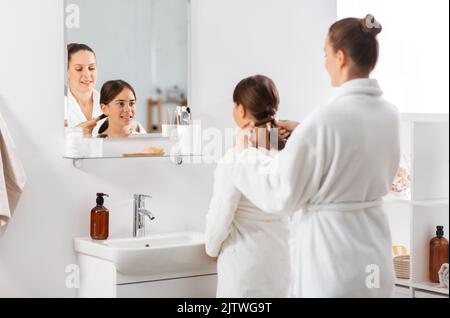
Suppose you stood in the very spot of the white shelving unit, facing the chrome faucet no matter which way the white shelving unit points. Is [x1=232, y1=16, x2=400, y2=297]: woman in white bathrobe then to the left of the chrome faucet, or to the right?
left

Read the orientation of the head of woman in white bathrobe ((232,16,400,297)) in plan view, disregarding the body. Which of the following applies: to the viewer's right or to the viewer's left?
to the viewer's left

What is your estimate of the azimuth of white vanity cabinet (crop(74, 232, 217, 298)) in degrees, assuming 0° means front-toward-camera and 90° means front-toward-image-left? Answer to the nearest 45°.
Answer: approximately 315°

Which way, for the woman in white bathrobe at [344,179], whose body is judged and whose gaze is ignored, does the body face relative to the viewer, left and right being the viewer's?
facing away from the viewer and to the left of the viewer

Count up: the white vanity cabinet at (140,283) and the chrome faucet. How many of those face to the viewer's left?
0

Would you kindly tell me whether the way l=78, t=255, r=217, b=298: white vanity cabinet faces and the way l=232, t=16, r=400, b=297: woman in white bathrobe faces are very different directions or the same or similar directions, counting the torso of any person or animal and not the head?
very different directions

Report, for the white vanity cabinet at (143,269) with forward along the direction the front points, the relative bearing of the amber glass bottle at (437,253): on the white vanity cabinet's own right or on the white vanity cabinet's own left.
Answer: on the white vanity cabinet's own left

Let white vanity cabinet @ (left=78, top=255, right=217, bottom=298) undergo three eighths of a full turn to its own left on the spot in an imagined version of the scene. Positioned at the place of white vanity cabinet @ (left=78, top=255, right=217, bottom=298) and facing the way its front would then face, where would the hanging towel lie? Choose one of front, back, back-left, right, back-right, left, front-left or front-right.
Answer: left

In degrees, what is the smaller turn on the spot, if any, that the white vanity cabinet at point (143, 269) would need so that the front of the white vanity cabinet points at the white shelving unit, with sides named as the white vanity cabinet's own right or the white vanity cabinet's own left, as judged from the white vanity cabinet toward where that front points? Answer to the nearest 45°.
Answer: approximately 45° to the white vanity cabinet's own left

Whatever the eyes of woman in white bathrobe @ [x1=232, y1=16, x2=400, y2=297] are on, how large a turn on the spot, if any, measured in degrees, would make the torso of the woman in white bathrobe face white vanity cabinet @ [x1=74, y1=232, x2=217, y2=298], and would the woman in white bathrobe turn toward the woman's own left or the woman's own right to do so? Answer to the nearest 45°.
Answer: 0° — they already face it

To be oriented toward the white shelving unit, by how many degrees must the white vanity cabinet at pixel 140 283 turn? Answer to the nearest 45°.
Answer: approximately 45° to its left

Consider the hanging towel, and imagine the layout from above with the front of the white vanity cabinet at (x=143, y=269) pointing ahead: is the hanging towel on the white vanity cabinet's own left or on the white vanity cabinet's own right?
on the white vanity cabinet's own right

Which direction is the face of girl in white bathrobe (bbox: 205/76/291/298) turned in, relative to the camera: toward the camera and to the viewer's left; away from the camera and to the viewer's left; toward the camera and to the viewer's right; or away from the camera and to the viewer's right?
away from the camera and to the viewer's left
